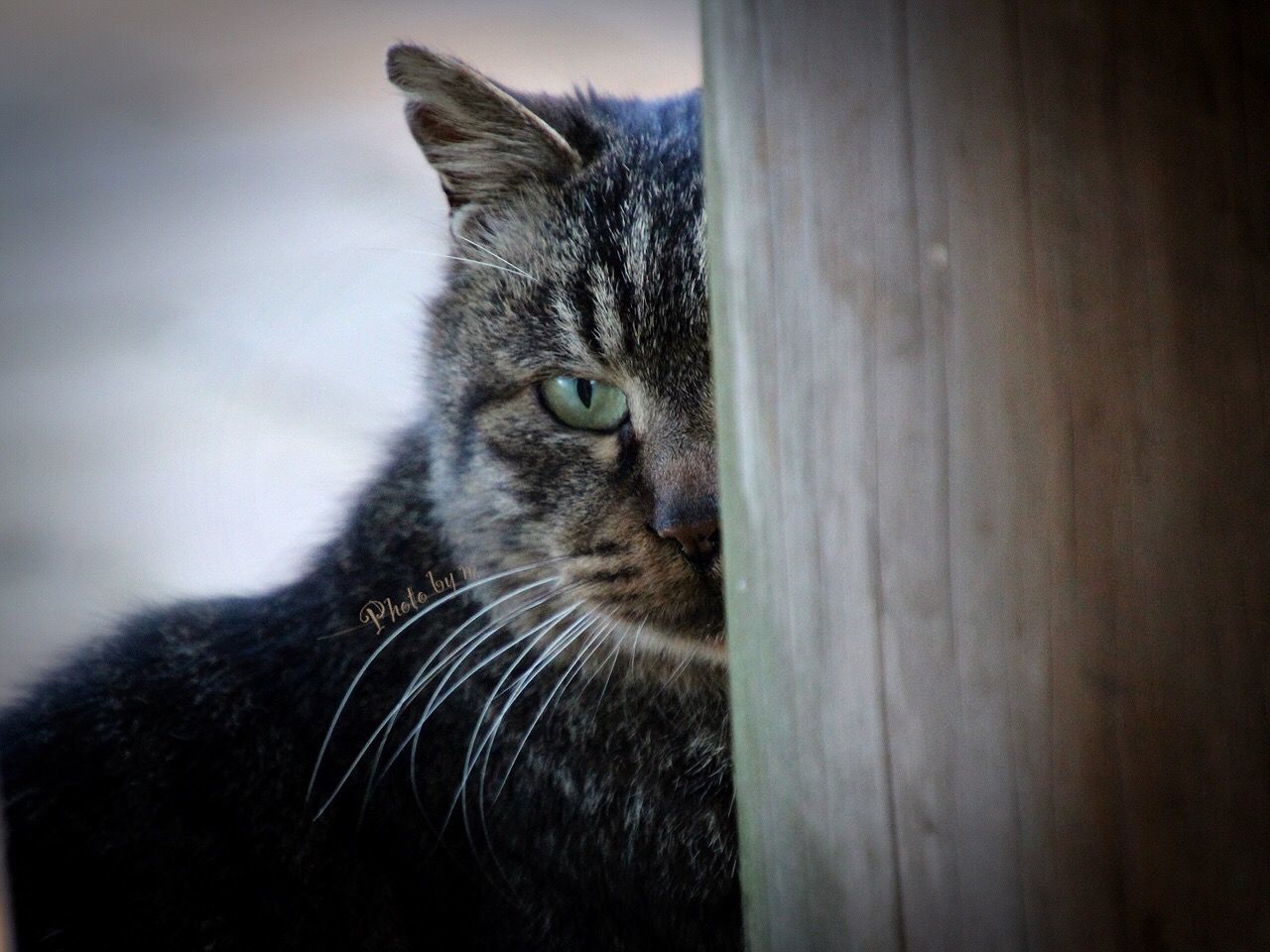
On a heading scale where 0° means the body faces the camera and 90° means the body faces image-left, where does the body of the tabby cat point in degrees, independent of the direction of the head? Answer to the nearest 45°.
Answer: approximately 315°

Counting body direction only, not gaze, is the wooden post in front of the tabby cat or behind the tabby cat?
in front
